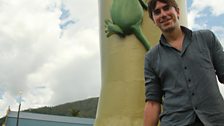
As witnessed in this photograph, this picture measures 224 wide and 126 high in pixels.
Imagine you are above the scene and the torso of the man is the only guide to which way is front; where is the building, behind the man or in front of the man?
behind

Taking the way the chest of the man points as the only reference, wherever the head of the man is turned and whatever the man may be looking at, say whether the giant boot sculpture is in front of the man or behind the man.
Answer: behind

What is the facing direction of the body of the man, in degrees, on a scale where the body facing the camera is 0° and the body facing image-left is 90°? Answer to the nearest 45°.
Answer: approximately 0°
